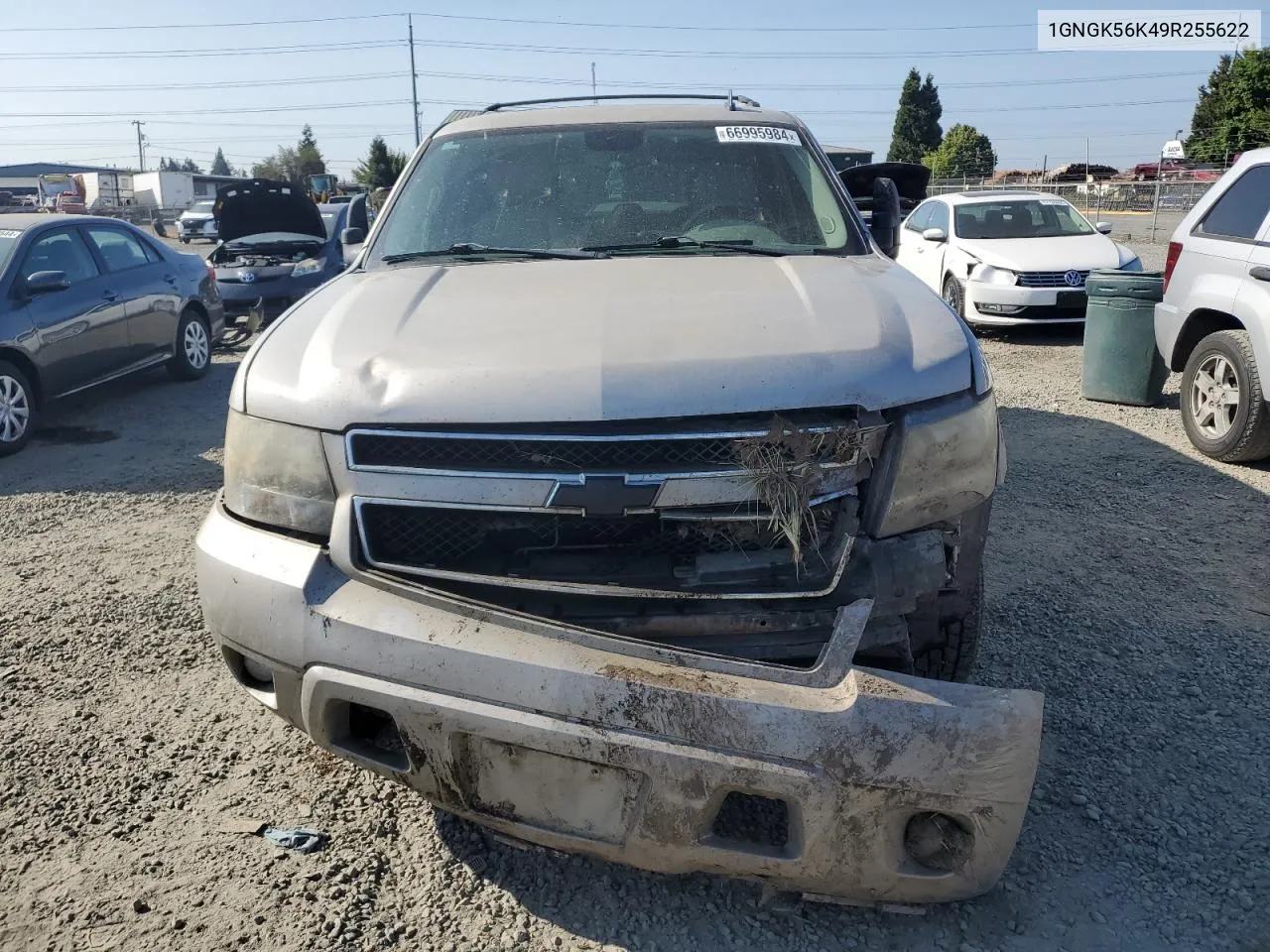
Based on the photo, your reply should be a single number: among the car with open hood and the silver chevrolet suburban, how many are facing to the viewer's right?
0

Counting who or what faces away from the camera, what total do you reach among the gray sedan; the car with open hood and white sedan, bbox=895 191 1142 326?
0

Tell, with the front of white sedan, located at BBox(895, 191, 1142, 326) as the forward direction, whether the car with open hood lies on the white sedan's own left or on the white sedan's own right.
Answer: on the white sedan's own right

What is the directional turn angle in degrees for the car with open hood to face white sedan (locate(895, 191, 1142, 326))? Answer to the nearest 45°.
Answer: approximately 90° to its left

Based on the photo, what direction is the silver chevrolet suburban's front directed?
toward the camera

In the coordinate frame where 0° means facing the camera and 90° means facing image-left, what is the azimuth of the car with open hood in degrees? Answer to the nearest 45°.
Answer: approximately 45°

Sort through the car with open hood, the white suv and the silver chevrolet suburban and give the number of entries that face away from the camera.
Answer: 0

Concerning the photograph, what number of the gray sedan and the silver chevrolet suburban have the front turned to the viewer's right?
0

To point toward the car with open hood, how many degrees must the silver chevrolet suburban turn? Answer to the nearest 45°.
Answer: approximately 180°

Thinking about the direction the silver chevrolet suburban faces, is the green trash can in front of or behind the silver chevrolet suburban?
behind
